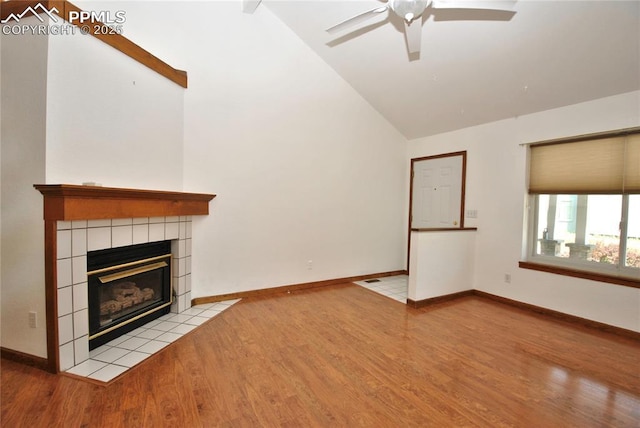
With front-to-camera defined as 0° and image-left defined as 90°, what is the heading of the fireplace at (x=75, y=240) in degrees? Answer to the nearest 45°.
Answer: approximately 315°

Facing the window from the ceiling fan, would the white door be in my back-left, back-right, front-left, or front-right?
front-left

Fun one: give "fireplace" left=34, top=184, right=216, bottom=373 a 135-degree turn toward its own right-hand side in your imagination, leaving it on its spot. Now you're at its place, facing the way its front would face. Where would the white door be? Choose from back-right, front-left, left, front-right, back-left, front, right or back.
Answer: back
